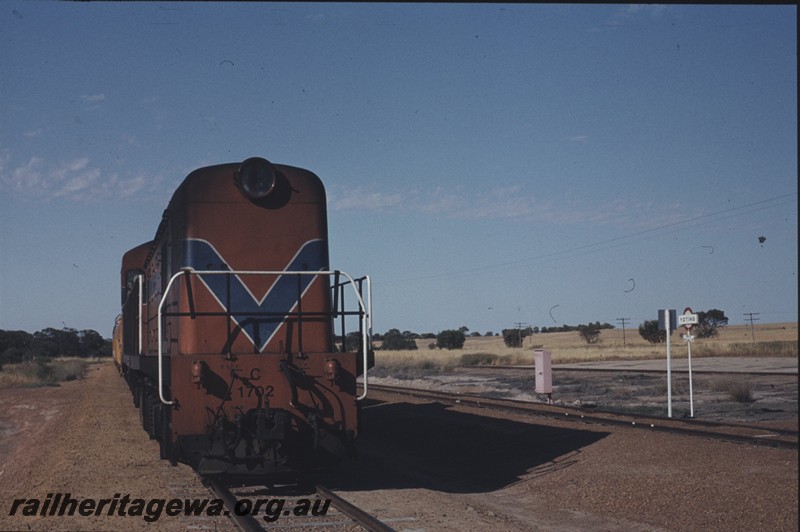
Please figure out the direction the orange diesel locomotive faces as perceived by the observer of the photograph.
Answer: facing the viewer

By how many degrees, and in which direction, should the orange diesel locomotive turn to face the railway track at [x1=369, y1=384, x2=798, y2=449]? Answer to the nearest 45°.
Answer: approximately 135° to its left

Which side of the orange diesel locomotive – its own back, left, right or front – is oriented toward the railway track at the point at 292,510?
front
